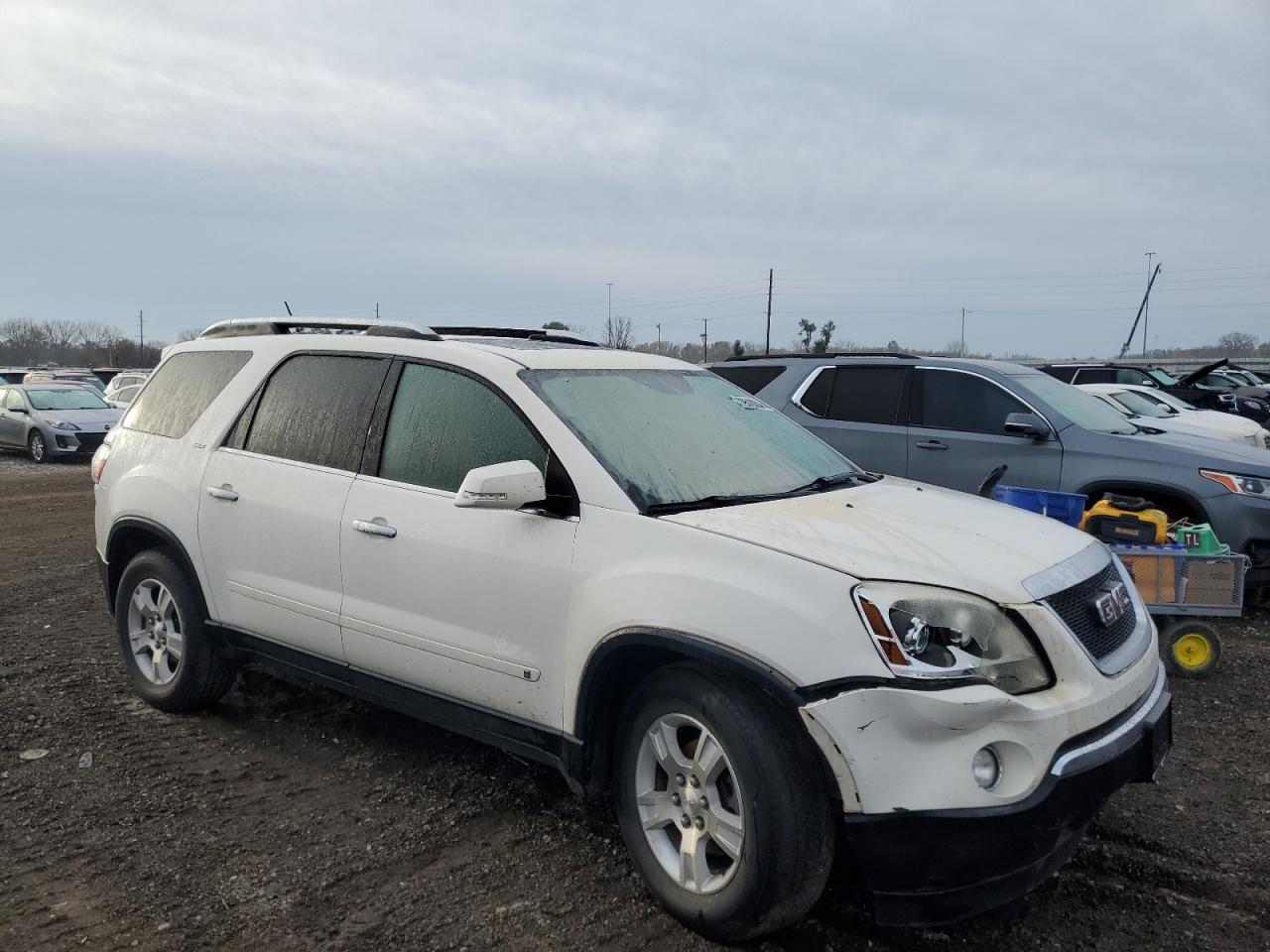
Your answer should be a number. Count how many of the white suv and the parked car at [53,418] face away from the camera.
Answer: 0

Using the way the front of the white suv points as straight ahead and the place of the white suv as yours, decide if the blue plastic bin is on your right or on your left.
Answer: on your left

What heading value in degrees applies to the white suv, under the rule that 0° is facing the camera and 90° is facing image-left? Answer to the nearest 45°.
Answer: approximately 315°

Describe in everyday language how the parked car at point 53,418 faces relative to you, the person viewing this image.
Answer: facing the viewer and to the right of the viewer

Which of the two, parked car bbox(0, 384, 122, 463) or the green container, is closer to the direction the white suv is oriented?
the green container

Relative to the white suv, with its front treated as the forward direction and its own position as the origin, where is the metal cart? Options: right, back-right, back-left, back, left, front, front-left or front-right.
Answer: left

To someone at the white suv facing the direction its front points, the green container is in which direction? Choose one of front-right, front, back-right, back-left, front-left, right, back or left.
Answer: left

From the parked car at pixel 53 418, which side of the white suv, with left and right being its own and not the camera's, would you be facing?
back

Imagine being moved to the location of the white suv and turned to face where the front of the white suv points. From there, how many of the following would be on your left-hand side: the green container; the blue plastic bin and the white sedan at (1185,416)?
3
